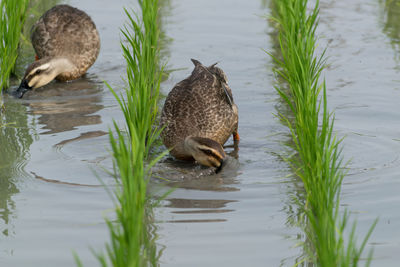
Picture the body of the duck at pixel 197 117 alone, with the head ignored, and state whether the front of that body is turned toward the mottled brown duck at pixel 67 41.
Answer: no

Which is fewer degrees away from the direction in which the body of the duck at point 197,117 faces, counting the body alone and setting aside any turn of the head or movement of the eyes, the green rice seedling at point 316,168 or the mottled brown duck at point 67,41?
the green rice seedling

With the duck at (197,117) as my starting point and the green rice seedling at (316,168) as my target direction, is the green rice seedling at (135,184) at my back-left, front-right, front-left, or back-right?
front-right

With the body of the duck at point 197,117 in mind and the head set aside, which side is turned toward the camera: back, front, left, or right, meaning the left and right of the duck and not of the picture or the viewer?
front

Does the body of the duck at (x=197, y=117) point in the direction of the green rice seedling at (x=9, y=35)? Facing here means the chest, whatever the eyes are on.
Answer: no

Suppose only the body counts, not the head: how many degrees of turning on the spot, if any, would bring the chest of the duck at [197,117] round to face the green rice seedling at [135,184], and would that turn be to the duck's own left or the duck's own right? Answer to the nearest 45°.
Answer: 0° — it already faces it
